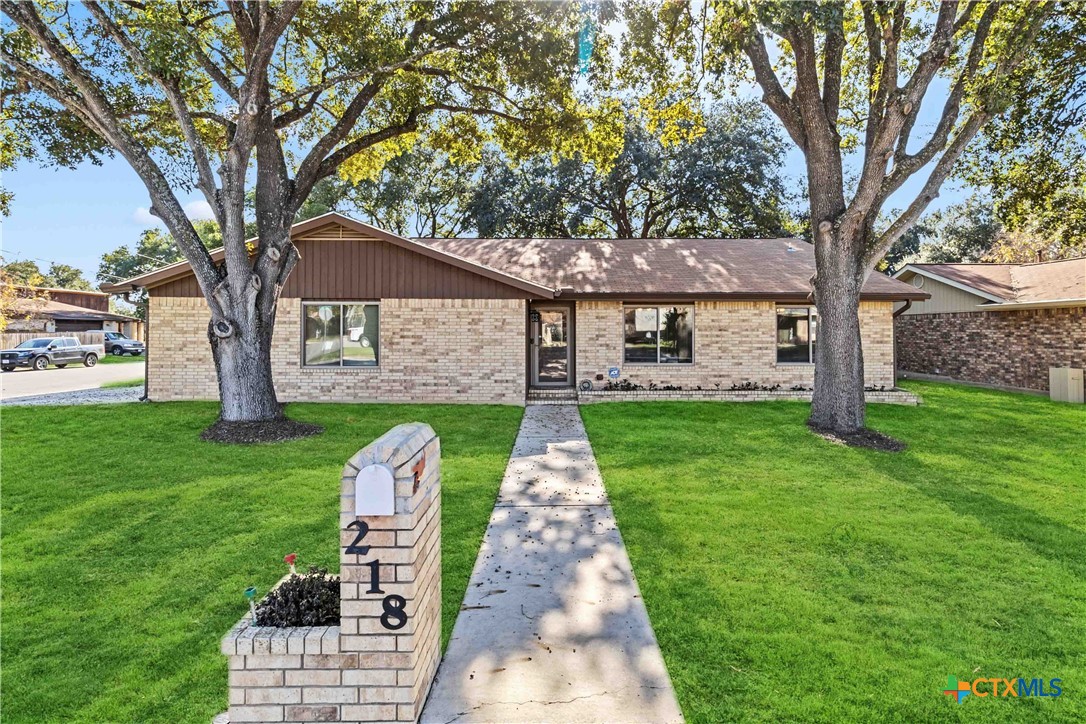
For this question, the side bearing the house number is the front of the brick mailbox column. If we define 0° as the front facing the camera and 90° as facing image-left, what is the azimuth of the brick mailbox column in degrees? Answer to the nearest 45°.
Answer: approximately 0°

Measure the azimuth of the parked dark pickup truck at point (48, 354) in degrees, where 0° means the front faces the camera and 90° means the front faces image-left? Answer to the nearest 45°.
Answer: approximately 45°

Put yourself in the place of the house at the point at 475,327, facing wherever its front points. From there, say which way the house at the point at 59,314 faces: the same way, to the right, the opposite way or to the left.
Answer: to the left

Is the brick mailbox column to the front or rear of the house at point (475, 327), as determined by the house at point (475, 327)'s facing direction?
to the front

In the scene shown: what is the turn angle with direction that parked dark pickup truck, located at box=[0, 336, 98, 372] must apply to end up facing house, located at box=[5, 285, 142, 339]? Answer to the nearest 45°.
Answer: approximately 135° to its right

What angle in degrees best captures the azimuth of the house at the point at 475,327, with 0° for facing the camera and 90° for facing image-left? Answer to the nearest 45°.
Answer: approximately 0°

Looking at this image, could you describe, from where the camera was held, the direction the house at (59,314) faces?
facing the viewer and to the right of the viewer

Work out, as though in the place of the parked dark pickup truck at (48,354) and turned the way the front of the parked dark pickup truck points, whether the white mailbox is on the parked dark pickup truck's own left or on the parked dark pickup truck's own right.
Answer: on the parked dark pickup truck's own left
